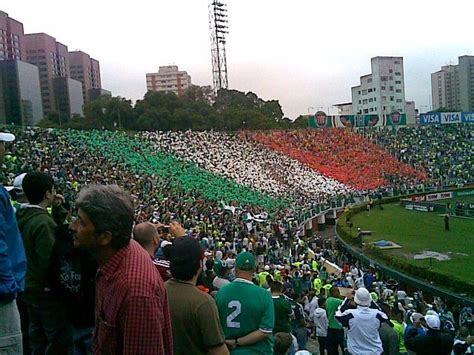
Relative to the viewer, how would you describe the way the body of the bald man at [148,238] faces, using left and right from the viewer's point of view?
facing away from the viewer and to the right of the viewer

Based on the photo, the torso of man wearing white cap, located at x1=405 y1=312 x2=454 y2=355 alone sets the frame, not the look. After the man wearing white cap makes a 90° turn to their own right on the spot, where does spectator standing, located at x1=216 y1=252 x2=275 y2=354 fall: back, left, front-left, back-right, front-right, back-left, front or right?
back-right

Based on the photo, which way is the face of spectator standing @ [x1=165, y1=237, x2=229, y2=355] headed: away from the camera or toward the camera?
away from the camera

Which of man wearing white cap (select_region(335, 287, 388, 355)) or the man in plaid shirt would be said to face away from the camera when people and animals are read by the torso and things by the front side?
the man wearing white cap

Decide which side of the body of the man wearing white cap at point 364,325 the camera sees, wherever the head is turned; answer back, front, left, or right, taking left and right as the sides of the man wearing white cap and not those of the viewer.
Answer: back

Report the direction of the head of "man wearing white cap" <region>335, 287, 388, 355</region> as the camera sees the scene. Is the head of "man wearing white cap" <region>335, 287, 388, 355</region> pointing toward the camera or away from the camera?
away from the camera

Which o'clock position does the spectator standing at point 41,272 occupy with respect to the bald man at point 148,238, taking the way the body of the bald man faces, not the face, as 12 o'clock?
The spectator standing is roughly at 8 o'clock from the bald man.
